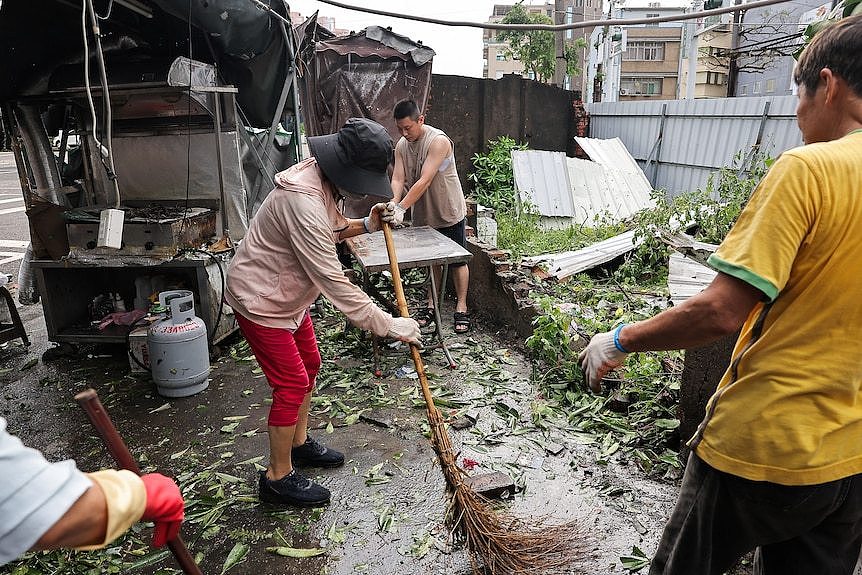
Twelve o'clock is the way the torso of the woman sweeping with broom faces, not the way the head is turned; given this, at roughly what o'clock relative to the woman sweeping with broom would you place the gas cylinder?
The gas cylinder is roughly at 8 o'clock from the woman sweeping with broom.

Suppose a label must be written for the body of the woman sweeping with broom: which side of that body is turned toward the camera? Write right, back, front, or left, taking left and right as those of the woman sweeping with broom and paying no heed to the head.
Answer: right

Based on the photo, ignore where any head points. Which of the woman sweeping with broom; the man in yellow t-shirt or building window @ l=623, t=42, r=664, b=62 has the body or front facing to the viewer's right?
the woman sweeping with broom

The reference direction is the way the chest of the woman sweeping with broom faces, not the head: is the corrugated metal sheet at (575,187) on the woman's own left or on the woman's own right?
on the woman's own left

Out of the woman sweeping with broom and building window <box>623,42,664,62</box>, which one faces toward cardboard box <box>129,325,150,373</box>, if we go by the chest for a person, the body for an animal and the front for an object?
the building window

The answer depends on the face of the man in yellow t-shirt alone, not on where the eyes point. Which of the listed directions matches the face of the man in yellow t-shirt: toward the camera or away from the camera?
away from the camera

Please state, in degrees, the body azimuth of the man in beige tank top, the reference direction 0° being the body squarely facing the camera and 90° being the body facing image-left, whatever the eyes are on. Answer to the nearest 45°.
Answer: approximately 45°

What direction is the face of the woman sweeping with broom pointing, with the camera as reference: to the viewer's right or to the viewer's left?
to the viewer's right

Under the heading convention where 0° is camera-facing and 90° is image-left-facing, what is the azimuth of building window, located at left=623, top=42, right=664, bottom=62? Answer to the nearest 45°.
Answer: approximately 0°

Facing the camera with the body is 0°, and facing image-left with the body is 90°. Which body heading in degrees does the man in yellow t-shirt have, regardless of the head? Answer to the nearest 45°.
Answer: approximately 135°
